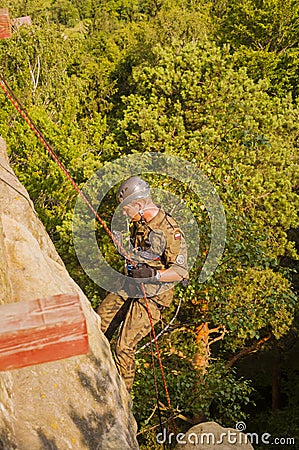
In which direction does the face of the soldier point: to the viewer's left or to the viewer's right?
to the viewer's left

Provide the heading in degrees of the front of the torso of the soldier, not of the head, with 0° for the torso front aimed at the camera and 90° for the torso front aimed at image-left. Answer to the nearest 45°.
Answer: approximately 45°
